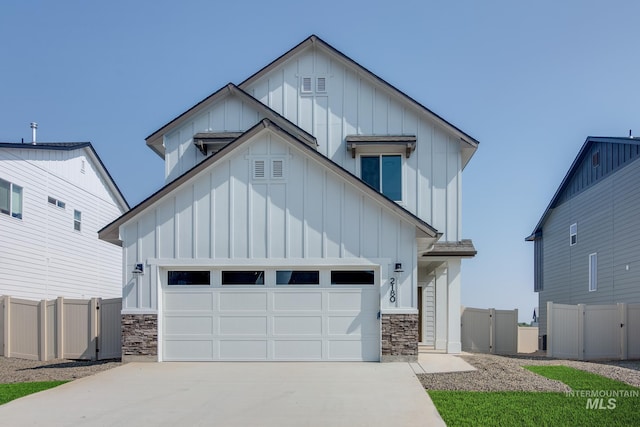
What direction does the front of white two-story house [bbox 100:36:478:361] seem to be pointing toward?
toward the camera
